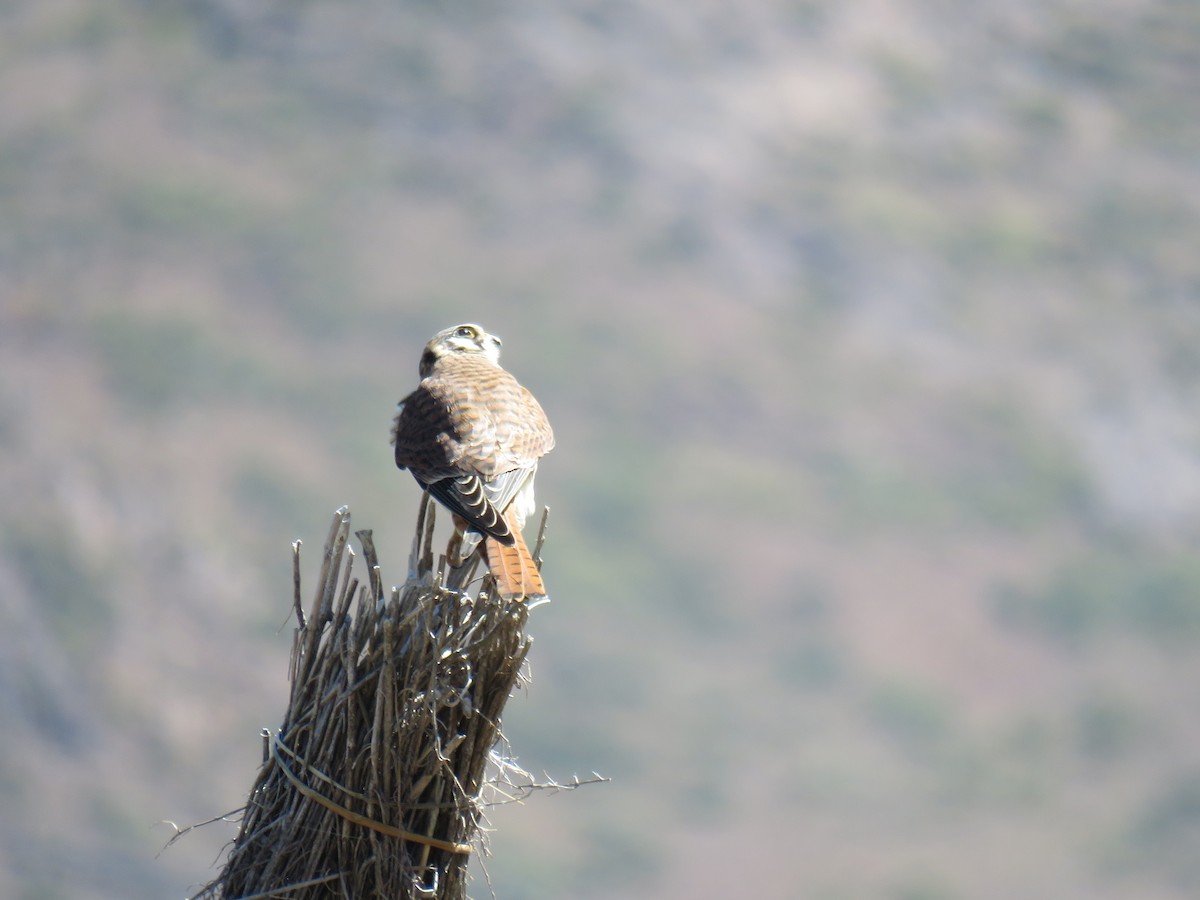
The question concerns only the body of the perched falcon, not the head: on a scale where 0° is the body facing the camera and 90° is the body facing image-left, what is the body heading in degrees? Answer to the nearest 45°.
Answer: approximately 180°
